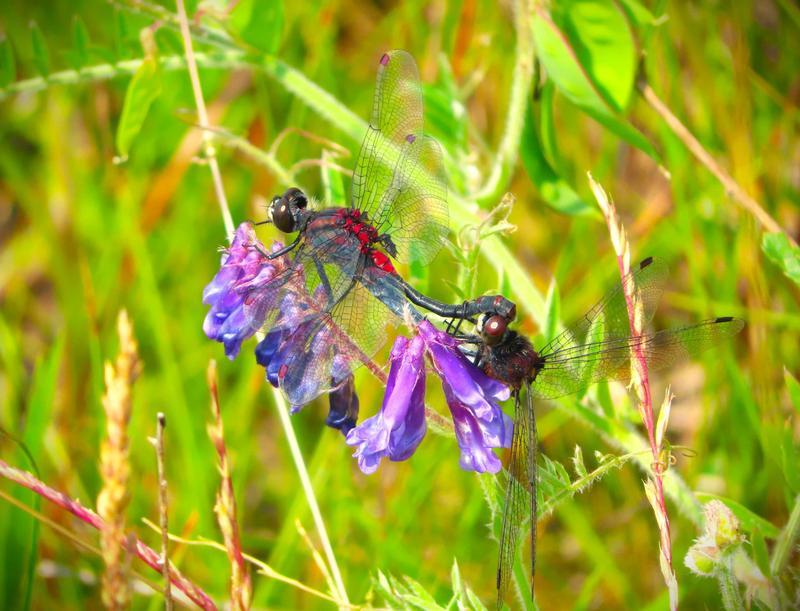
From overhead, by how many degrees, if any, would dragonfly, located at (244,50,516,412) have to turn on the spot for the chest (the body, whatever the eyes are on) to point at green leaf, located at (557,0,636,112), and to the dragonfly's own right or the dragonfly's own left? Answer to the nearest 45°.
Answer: approximately 135° to the dragonfly's own right

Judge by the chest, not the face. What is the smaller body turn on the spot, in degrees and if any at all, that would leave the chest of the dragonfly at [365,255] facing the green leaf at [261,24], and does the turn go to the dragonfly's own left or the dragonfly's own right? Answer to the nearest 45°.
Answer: approximately 90° to the dragonfly's own right

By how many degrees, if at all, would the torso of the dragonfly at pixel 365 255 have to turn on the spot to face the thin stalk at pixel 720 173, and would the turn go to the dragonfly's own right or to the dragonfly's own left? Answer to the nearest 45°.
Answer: approximately 135° to the dragonfly's own right

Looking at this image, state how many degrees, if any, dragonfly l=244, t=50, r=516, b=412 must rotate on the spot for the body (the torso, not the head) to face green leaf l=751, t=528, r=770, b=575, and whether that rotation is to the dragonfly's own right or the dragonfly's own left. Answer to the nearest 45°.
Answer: approximately 135° to the dragonfly's own left

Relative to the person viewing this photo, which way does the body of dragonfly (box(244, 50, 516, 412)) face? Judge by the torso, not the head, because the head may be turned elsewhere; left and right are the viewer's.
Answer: facing to the left of the viewer

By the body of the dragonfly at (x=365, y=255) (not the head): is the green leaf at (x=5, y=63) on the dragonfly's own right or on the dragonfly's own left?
on the dragonfly's own right

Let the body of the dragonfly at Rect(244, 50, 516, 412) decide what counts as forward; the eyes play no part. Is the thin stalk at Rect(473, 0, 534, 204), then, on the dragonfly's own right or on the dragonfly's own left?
on the dragonfly's own right
